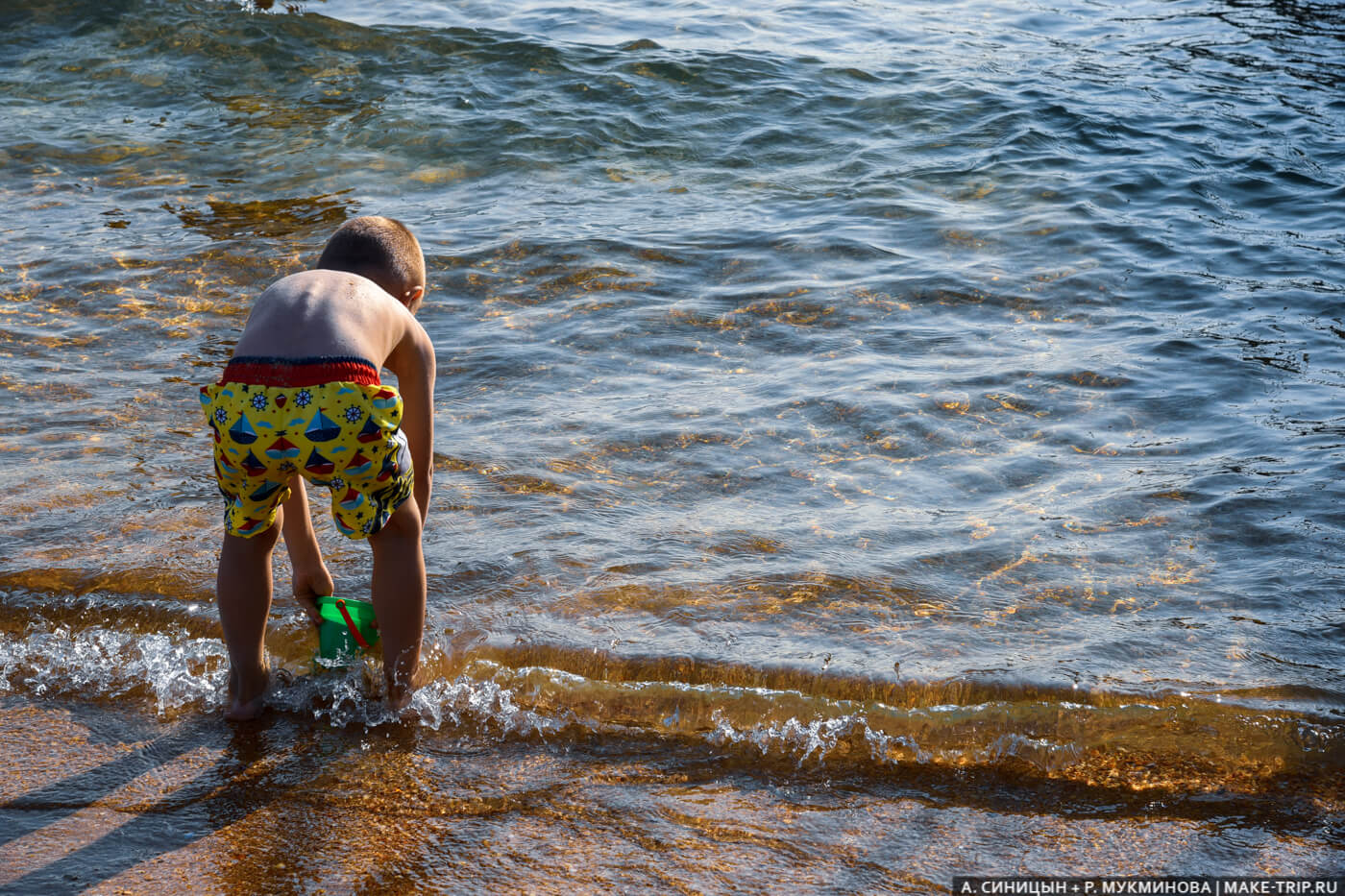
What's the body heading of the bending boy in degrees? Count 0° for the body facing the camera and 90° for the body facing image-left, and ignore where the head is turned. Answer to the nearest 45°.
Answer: approximately 180°
